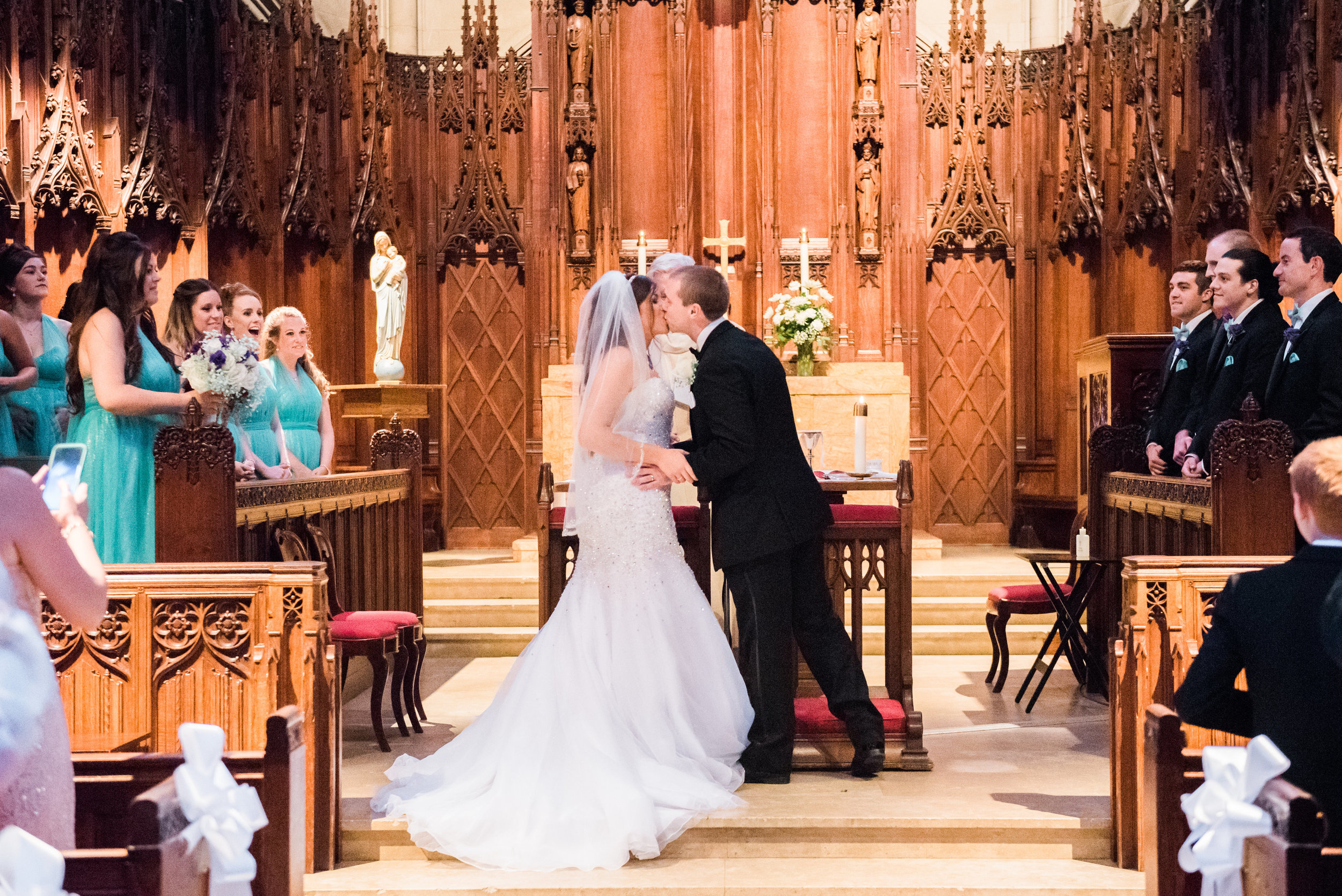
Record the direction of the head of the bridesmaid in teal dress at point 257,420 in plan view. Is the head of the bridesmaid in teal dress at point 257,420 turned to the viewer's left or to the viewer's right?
to the viewer's right

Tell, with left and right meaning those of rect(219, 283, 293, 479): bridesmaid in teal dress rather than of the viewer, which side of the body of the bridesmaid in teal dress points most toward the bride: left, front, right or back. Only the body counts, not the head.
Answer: front

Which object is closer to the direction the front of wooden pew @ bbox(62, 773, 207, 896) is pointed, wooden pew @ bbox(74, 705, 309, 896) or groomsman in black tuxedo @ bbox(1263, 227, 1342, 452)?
the wooden pew

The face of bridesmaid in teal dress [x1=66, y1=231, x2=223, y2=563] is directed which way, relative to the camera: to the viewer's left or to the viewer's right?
to the viewer's right

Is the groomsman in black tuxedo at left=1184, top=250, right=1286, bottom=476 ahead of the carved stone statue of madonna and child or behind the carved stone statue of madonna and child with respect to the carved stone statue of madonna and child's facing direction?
ahead

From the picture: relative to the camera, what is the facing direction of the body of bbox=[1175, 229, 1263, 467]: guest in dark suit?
to the viewer's left

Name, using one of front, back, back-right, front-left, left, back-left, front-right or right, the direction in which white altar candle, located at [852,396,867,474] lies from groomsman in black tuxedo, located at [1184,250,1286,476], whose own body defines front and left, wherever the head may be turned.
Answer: front-right

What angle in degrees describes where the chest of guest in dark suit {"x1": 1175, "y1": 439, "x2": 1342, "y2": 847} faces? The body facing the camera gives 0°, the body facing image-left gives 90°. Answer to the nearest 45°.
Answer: approximately 180°

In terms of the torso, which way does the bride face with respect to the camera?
to the viewer's right

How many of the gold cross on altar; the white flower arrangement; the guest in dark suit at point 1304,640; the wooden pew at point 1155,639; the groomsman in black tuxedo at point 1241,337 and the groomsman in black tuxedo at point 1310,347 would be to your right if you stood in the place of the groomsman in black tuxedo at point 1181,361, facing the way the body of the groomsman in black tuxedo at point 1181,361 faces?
2

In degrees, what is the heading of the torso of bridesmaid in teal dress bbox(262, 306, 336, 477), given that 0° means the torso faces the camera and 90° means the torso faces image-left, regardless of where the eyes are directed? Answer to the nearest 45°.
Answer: approximately 315°

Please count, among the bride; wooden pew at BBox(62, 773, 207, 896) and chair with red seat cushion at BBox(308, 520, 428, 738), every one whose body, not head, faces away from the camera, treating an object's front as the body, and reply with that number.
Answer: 1

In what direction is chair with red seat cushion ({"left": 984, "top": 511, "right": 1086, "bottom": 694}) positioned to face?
to the viewer's left

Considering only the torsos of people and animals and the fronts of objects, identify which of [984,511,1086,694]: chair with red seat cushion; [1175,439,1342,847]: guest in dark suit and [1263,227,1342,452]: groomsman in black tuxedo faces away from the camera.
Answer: the guest in dark suit
